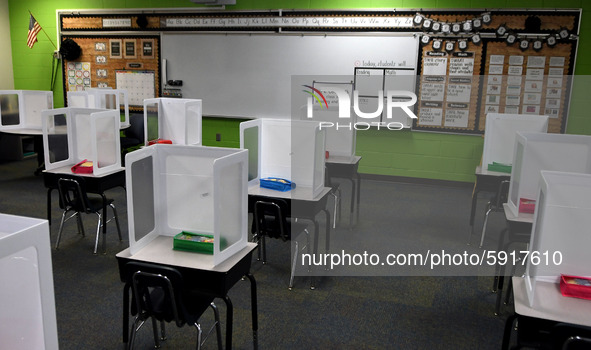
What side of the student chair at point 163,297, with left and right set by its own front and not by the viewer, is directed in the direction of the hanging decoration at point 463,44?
front

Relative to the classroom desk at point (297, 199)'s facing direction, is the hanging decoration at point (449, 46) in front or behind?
behind

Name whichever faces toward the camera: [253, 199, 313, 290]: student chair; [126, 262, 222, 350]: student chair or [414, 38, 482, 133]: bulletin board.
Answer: the bulletin board

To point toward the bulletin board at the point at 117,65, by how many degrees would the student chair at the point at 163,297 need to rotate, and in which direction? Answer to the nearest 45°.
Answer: approximately 45° to its left

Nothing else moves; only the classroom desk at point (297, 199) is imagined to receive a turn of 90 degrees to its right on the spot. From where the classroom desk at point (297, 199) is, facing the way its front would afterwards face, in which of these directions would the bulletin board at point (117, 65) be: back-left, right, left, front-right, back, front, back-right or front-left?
front-right

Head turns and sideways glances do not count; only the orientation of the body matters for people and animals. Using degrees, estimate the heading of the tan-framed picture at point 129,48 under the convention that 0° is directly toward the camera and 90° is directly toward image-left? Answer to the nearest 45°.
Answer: approximately 0°

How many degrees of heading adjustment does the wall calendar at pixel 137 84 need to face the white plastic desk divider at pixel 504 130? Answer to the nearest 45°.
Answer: approximately 45° to its left

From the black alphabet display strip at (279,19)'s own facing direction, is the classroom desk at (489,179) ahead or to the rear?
ahead

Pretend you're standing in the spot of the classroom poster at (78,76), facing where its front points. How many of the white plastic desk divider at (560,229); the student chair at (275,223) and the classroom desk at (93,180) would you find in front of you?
3

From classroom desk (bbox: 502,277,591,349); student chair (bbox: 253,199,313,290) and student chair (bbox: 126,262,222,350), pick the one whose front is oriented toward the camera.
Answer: the classroom desk

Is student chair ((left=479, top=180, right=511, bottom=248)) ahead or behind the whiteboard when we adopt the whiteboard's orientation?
ahead

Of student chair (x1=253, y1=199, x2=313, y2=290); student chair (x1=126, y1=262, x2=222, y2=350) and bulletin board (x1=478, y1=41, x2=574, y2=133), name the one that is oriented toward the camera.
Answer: the bulletin board

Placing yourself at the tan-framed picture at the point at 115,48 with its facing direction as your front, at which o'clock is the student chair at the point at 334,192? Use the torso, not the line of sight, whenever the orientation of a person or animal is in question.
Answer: The student chair is roughly at 11 o'clock from the tan-framed picture.

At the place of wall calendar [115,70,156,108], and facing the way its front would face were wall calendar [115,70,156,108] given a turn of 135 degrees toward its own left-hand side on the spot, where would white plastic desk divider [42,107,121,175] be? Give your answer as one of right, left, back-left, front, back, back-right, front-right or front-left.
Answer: back-right

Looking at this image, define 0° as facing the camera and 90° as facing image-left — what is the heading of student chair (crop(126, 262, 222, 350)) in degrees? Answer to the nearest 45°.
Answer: approximately 225°
